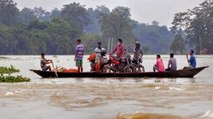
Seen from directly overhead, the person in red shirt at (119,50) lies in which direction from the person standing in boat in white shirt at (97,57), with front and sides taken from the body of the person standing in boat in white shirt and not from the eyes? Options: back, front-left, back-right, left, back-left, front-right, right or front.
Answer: left
